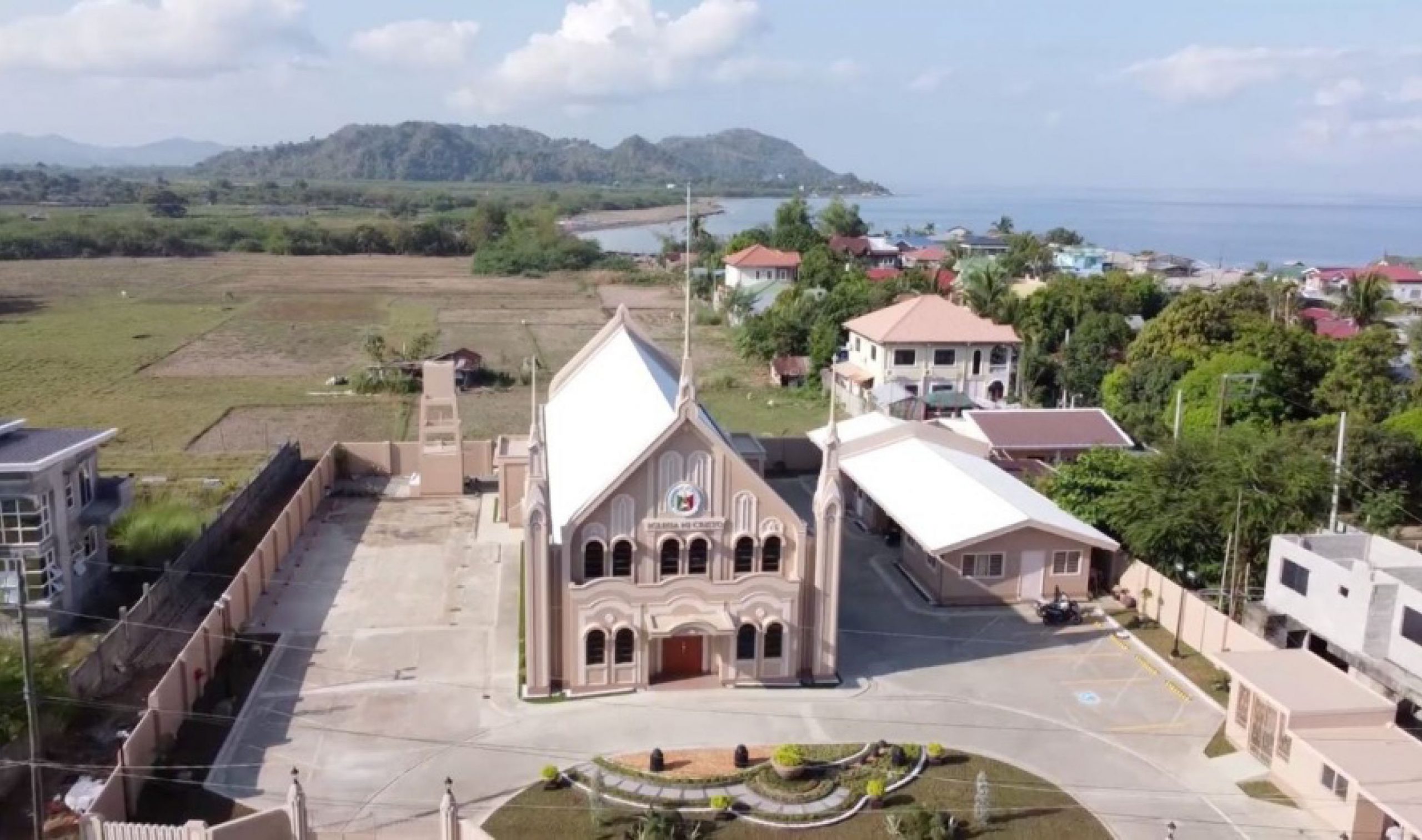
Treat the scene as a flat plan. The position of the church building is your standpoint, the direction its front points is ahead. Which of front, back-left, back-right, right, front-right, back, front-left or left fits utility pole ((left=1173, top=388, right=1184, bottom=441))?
back-left

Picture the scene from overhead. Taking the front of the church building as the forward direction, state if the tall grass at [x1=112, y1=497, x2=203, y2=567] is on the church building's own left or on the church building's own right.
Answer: on the church building's own right

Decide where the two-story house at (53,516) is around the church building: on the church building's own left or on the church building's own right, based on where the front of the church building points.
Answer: on the church building's own right

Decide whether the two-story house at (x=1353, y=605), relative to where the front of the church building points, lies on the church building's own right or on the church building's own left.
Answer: on the church building's own left

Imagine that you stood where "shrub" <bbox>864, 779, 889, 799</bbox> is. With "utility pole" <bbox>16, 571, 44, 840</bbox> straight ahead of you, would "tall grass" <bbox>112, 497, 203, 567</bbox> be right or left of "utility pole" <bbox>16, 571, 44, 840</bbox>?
right

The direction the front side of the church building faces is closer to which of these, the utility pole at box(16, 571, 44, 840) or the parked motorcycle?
the utility pole

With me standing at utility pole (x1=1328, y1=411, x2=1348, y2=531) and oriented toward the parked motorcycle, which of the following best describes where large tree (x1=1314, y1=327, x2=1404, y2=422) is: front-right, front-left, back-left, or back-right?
back-right

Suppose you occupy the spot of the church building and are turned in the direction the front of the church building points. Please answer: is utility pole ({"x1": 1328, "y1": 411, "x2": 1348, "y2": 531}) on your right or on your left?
on your left

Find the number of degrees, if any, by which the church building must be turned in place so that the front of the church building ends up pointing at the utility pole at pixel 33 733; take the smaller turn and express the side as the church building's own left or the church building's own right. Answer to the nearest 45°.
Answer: approximately 45° to the church building's own right

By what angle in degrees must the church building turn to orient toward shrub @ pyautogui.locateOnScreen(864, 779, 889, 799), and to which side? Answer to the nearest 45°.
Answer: approximately 45° to its left

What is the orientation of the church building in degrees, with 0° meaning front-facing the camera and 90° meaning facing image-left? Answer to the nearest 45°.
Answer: approximately 0°
